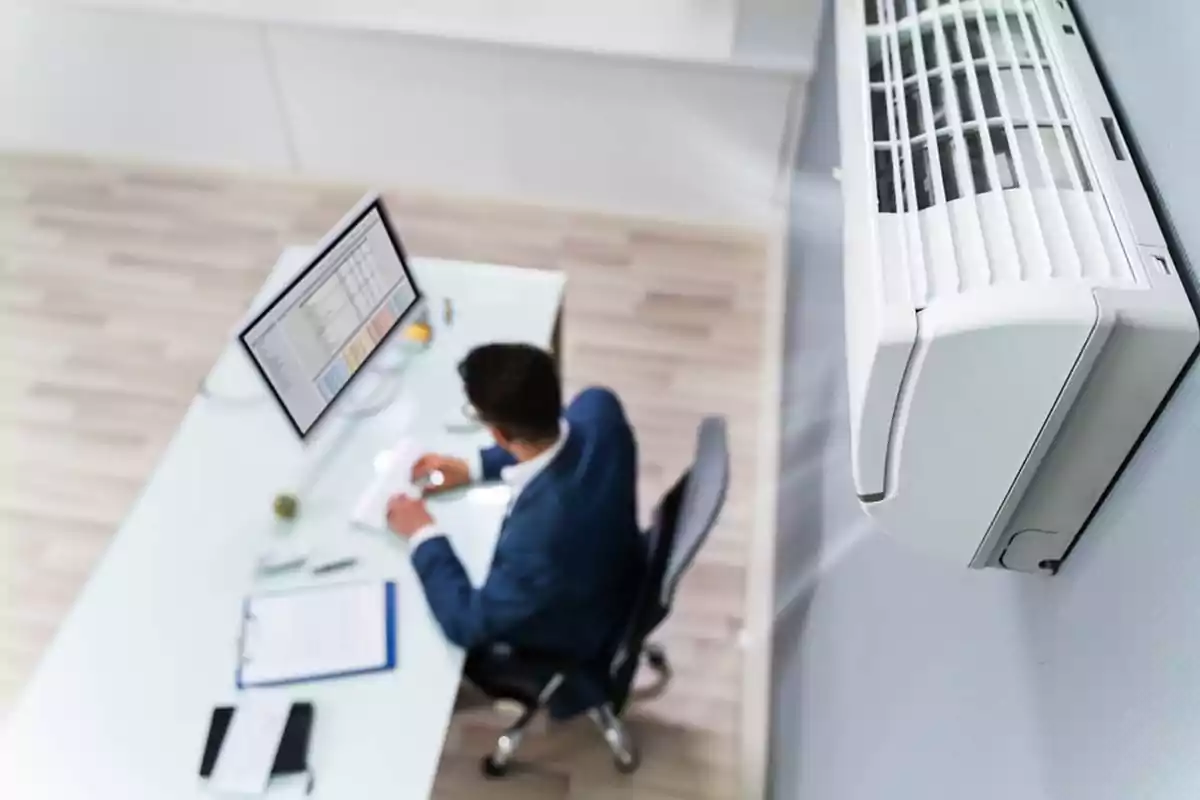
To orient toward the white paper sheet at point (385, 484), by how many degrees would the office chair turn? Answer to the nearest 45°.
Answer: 0° — it already faces it

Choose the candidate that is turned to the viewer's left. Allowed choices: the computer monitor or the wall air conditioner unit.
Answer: the wall air conditioner unit

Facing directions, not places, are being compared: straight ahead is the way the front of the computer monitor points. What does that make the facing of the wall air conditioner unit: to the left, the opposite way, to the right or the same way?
the opposite way

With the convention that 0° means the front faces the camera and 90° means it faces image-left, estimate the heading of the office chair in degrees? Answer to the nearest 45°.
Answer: approximately 90°

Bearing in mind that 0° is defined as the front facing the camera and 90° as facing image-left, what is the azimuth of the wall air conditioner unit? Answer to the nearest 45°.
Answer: approximately 90°

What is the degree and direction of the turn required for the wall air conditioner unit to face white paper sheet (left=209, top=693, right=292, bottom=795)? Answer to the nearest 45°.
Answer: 0° — it already faces it

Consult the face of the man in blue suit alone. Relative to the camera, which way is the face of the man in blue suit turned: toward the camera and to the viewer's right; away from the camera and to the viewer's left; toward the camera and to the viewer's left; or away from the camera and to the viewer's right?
away from the camera and to the viewer's left
